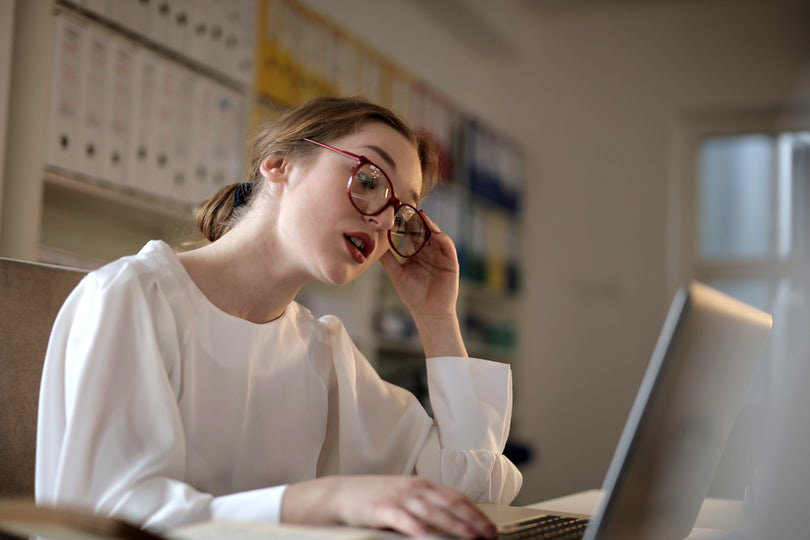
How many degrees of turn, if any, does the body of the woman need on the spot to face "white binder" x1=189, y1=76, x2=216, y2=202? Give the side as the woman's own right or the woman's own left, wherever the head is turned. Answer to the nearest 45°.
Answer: approximately 135° to the woman's own left

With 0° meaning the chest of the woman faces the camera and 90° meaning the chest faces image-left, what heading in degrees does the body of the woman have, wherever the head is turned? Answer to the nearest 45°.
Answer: approximately 315°

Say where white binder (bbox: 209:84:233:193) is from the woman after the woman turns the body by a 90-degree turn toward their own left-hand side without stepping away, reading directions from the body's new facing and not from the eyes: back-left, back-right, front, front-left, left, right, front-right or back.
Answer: front-left

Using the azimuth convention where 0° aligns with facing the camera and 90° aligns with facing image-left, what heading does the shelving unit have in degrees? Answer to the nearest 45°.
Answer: approximately 315°

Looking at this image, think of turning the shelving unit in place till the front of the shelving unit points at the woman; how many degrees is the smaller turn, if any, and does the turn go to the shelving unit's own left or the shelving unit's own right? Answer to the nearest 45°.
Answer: approximately 45° to the shelving unit's own right

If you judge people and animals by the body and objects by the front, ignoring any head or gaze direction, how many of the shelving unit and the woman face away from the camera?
0

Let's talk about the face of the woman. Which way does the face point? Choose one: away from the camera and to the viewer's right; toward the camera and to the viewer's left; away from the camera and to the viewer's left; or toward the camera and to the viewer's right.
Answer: toward the camera and to the viewer's right

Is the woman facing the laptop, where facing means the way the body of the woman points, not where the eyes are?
yes
